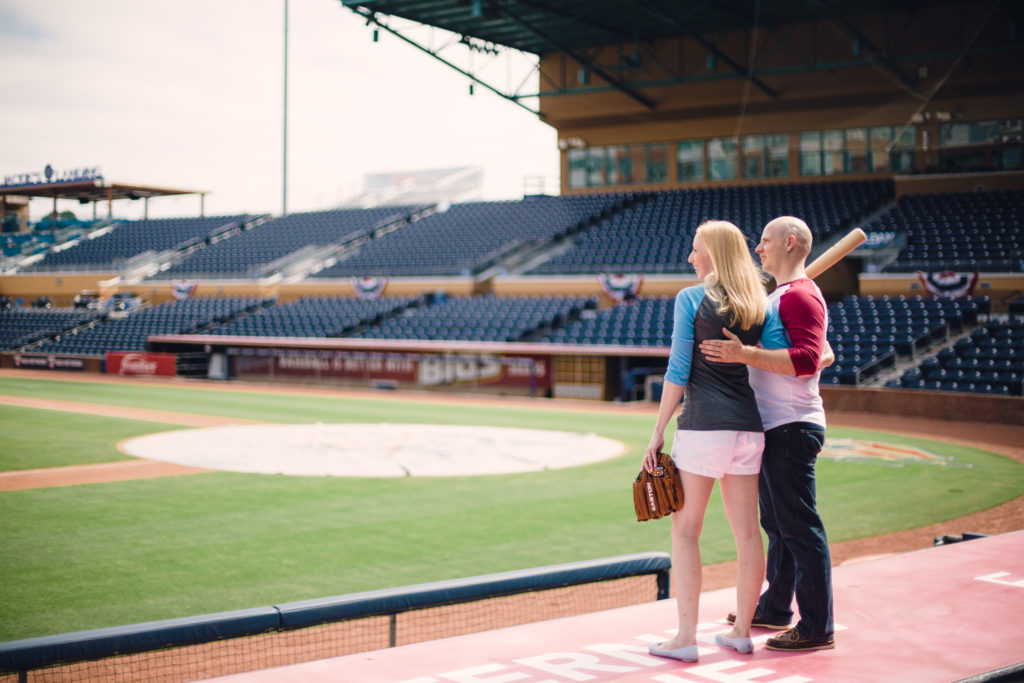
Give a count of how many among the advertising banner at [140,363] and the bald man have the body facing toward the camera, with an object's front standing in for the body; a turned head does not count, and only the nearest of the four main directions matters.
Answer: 1

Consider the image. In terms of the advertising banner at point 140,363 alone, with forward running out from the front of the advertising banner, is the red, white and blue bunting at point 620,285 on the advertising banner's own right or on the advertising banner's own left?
on the advertising banner's own left

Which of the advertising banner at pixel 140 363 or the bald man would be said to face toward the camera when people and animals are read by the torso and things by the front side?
the advertising banner

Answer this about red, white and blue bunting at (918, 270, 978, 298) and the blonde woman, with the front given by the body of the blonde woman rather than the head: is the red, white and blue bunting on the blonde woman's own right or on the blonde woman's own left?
on the blonde woman's own right

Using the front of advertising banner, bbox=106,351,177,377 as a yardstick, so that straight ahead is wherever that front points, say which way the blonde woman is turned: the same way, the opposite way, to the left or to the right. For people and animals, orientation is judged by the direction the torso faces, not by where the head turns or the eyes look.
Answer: the opposite way

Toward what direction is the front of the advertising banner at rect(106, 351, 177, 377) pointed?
toward the camera

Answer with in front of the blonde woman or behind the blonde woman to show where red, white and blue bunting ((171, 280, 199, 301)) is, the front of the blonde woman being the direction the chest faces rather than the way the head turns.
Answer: in front

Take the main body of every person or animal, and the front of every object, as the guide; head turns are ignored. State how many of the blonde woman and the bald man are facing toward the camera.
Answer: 0

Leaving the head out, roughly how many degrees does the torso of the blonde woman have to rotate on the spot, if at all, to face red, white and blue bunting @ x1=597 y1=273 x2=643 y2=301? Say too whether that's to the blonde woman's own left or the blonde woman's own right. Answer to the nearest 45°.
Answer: approximately 45° to the blonde woman's own right

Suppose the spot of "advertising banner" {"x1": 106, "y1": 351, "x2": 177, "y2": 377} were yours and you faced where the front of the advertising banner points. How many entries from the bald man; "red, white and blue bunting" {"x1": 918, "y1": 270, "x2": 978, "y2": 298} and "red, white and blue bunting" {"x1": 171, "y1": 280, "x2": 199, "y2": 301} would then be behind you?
1

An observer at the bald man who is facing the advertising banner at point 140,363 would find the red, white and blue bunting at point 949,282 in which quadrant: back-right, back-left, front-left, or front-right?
front-right

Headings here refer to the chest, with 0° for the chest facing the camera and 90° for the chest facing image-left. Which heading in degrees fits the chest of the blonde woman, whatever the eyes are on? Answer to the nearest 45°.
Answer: approximately 135°

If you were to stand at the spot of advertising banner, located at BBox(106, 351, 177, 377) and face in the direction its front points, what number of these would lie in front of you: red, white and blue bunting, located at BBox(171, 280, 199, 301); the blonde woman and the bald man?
2
